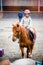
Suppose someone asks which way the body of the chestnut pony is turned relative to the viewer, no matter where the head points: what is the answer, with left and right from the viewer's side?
facing the viewer and to the left of the viewer
